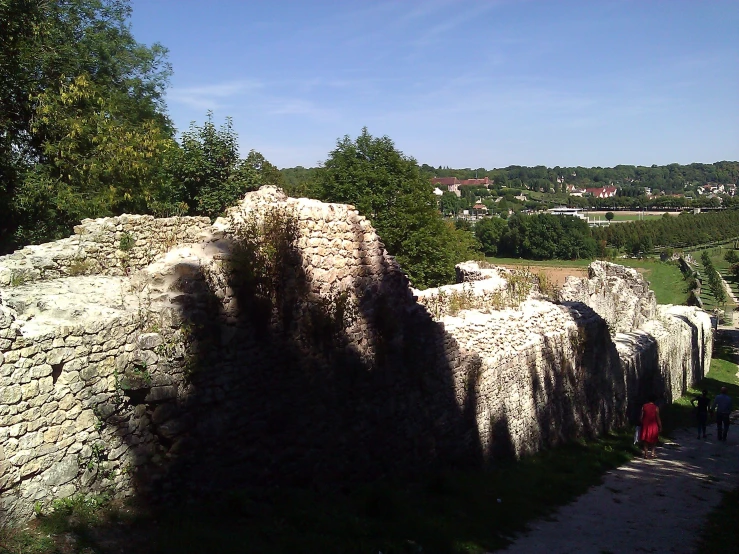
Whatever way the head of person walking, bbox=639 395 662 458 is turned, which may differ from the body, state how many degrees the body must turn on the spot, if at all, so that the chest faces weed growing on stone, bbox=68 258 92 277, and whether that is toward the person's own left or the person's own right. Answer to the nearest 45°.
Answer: approximately 135° to the person's own left

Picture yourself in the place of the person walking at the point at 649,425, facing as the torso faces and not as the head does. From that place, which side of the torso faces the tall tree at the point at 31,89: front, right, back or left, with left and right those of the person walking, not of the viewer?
left

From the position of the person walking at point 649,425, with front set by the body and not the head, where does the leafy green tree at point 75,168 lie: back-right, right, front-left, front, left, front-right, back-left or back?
left

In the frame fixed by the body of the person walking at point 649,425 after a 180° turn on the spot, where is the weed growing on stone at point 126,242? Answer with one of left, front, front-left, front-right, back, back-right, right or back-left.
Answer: front-right

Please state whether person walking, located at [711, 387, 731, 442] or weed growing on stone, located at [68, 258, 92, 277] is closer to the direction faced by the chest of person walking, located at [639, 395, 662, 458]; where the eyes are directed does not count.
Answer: the person walking

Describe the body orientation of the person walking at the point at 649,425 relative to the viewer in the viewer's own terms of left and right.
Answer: facing away from the viewer

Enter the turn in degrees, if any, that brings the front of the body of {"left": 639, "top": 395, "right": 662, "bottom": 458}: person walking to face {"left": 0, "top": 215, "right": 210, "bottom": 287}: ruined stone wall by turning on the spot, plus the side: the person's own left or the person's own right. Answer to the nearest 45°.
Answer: approximately 135° to the person's own left
